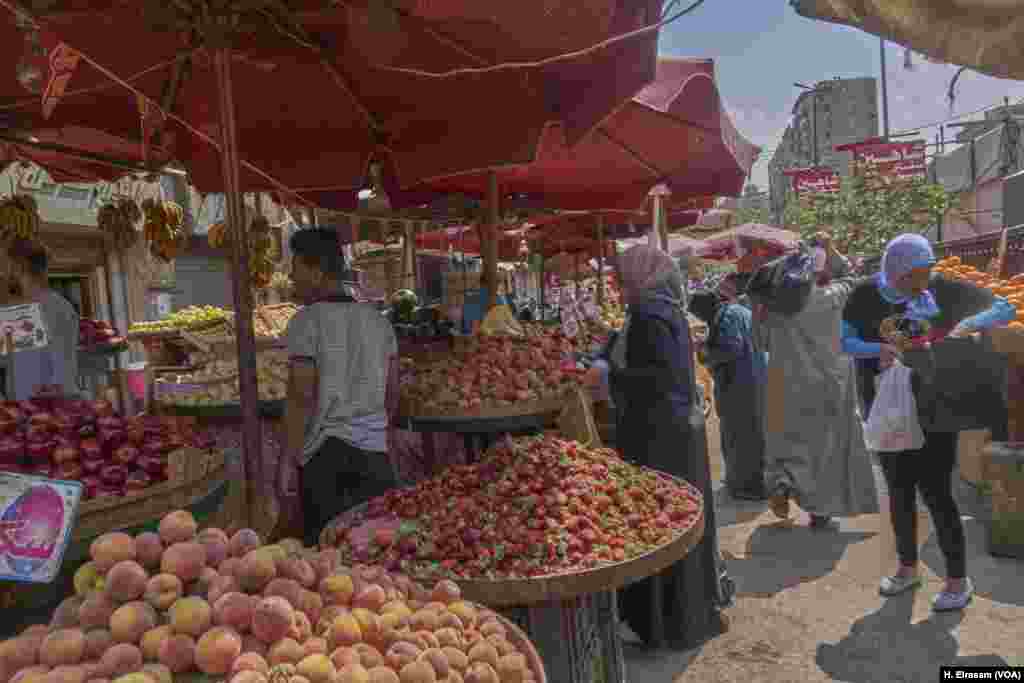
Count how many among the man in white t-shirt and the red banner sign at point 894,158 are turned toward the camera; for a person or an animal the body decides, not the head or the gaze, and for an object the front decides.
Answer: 1

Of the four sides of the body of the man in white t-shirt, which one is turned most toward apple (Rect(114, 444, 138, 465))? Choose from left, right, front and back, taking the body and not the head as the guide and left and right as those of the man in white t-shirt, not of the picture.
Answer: left

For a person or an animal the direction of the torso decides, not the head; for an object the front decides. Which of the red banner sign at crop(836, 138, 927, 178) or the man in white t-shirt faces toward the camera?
the red banner sign

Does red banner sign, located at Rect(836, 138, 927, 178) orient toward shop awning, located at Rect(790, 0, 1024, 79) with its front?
yes

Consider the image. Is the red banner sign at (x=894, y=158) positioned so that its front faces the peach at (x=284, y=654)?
yes

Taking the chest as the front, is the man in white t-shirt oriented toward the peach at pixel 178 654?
no

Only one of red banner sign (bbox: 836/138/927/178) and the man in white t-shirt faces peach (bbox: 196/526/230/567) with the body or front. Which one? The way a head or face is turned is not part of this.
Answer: the red banner sign

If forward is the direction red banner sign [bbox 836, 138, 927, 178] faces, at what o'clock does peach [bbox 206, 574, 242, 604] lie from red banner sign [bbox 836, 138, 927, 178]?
The peach is roughly at 12 o'clock from the red banner sign.

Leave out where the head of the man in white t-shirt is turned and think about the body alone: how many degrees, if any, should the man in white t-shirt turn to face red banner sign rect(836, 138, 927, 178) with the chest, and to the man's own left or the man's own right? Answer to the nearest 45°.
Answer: approximately 90° to the man's own right

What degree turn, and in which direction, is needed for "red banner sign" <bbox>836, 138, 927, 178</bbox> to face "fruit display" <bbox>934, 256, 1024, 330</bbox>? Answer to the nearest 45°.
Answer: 0° — it already faces it

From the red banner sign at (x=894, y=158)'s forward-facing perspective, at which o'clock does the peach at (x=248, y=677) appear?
The peach is roughly at 12 o'clock from the red banner sign.

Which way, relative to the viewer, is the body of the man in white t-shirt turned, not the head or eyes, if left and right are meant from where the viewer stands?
facing away from the viewer and to the left of the viewer

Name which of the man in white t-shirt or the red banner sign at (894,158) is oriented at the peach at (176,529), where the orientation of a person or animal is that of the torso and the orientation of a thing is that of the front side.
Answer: the red banner sign

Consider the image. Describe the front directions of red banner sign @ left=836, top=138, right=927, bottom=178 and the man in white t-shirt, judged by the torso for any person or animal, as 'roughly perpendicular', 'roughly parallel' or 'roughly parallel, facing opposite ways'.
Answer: roughly perpendicular

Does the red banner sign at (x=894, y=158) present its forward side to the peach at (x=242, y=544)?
yes

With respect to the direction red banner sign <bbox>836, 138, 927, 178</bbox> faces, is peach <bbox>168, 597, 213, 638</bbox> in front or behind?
in front

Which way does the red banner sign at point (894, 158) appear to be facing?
toward the camera

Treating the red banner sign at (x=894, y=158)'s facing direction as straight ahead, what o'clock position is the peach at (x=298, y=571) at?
The peach is roughly at 12 o'clock from the red banner sign.
